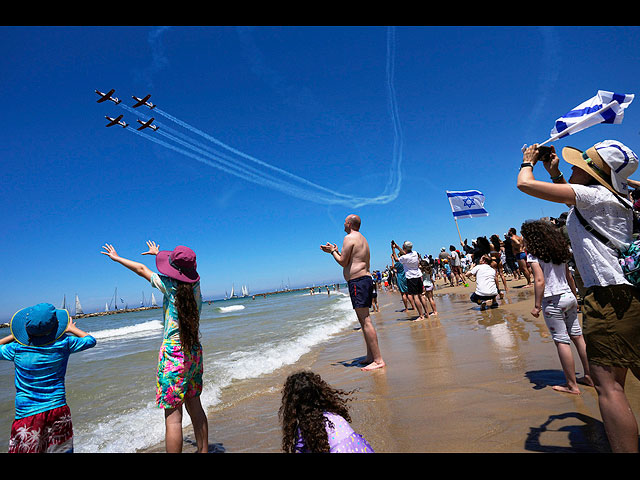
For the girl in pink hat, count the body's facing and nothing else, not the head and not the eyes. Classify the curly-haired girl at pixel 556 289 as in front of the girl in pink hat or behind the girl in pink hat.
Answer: behind

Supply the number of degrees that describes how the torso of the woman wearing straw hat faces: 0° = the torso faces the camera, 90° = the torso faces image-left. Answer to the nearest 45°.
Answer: approximately 90°

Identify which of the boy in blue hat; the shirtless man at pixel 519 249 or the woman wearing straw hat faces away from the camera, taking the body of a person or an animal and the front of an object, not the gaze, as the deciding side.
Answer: the boy in blue hat

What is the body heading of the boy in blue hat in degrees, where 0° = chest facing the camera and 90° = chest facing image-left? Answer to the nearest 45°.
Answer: approximately 180°

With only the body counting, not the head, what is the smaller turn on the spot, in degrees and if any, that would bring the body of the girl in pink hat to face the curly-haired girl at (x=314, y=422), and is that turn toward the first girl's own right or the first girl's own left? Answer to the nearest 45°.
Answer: approximately 180°

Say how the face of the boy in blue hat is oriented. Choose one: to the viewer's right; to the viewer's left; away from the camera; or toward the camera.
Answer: away from the camera

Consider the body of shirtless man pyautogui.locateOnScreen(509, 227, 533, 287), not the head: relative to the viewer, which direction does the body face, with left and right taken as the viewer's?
facing to the left of the viewer
